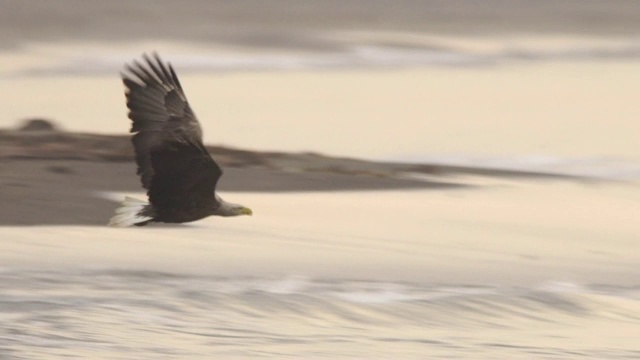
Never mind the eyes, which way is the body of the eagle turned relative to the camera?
to the viewer's right

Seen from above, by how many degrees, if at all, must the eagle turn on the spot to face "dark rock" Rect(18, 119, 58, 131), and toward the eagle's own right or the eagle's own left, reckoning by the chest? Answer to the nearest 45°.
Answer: approximately 90° to the eagle's own left
